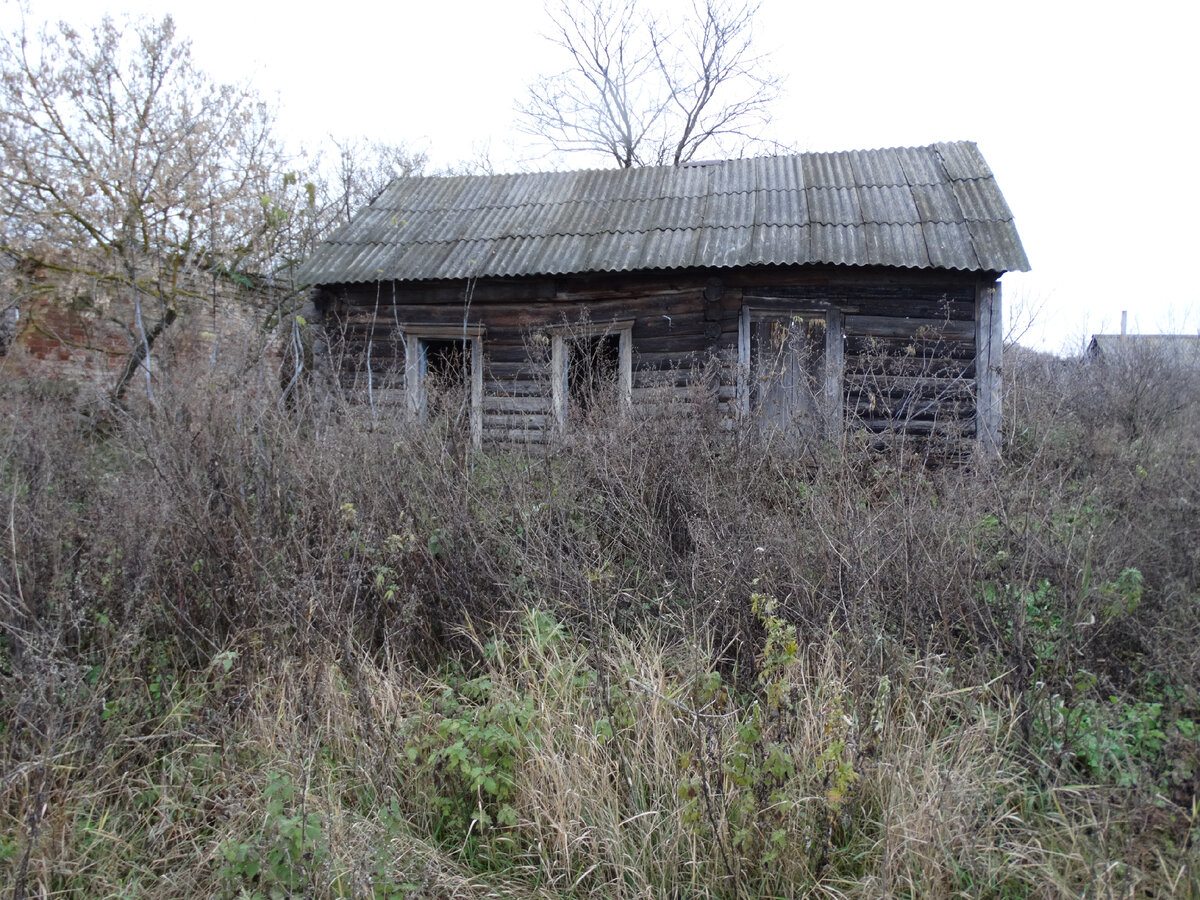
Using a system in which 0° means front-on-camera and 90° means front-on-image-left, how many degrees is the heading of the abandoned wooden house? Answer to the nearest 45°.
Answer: approximately 0°

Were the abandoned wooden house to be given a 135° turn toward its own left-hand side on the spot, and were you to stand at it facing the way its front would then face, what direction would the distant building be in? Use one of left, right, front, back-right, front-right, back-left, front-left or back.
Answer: front
